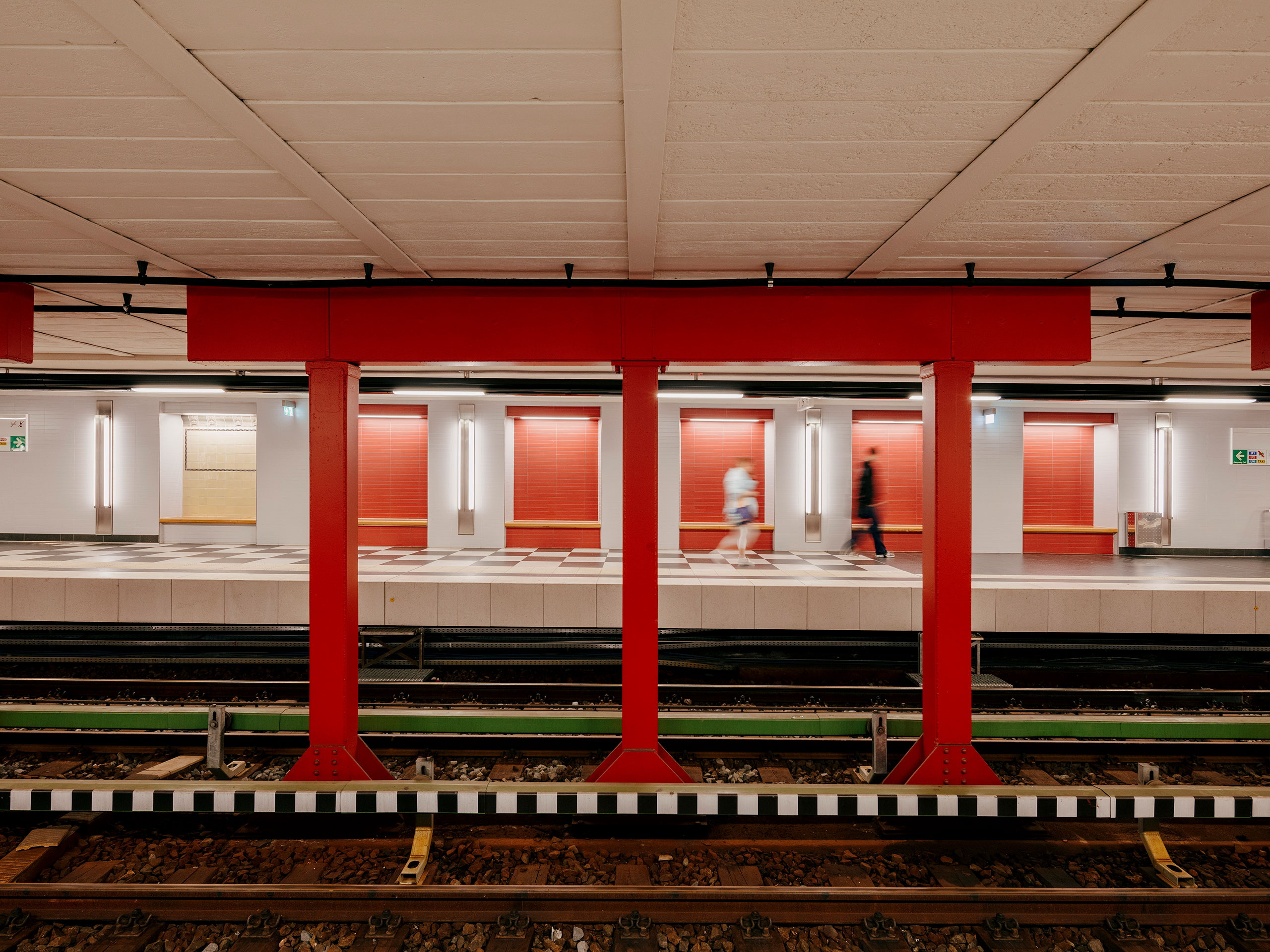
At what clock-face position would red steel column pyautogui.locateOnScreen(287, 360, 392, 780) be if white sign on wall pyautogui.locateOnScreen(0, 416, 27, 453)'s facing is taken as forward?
The red steel column is roughly at 10 o'clock from the white sign on wall.

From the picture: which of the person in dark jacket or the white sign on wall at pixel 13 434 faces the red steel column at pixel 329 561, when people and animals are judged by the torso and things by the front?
the white sign on wall

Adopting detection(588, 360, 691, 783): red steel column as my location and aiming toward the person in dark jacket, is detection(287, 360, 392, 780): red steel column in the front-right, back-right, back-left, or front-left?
back-left

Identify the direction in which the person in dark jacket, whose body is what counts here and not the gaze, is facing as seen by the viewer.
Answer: to the viewer's right

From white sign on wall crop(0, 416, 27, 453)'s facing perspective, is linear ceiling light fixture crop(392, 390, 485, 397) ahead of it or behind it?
ahead

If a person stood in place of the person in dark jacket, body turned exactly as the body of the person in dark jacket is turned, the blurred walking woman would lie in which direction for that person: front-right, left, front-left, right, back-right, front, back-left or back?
back

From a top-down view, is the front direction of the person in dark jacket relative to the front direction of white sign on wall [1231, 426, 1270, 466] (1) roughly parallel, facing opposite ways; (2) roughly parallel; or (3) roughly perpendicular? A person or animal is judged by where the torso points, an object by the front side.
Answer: roughly perpendicular

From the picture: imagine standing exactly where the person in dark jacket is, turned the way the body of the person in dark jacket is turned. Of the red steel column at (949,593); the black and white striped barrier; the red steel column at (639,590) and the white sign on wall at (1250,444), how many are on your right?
3

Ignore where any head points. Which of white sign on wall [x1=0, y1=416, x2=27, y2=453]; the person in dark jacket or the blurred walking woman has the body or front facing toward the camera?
the white sign on wall

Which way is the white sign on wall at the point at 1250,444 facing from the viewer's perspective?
toward the camera

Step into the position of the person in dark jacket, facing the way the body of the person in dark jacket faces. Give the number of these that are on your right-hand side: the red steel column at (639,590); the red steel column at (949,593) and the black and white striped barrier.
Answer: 3

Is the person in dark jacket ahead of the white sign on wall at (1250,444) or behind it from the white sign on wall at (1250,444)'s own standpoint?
ahead

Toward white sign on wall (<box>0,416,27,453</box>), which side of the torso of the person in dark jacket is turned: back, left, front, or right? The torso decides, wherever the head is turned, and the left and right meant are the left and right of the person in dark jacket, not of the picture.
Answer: back
